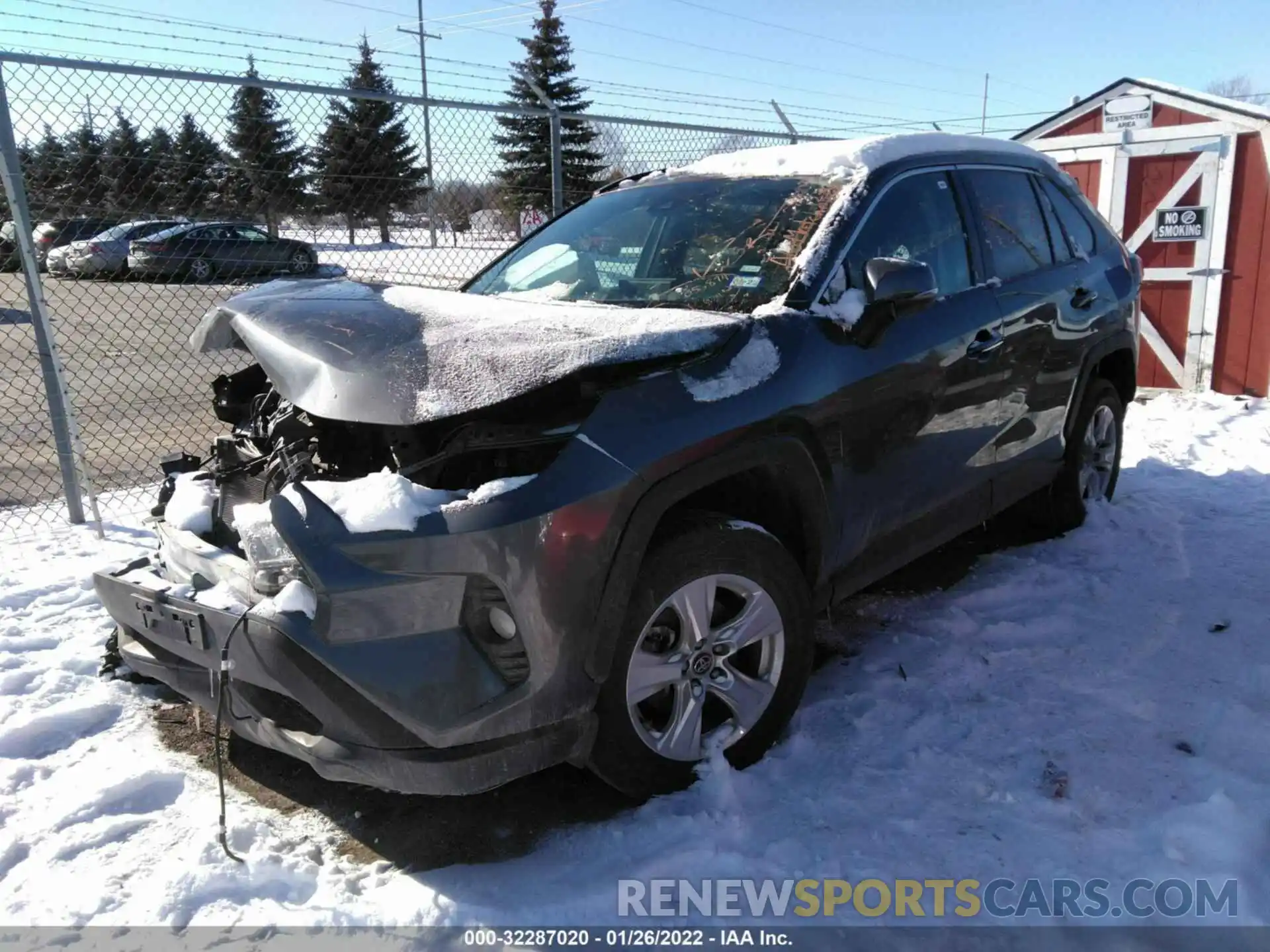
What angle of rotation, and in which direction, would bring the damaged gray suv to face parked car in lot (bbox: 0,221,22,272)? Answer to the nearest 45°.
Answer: approximately 90° to its right

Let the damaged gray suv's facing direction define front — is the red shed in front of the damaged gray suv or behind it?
behind

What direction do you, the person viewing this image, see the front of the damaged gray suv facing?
facing the viewer and to the left of the viewer

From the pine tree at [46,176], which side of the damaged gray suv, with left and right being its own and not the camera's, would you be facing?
right

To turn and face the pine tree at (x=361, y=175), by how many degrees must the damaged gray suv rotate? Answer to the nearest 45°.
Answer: approximately 135° to its right

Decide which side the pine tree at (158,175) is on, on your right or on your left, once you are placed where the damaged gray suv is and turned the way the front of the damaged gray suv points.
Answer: on your right

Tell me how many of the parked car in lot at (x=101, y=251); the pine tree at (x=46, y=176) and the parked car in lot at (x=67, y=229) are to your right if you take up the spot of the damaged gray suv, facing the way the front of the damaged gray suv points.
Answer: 3

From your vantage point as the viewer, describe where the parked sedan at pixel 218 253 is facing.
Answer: facing away from the viewer and to the right of the viewer

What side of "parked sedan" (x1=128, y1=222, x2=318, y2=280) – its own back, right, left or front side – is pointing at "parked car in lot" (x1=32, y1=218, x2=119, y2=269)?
back

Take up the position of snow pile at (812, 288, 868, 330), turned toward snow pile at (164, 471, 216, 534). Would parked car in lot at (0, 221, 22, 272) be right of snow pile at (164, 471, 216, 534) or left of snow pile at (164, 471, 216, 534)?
right

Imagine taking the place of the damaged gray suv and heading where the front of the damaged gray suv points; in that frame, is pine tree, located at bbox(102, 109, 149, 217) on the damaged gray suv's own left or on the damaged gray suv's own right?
on the damaged gray suv's own right

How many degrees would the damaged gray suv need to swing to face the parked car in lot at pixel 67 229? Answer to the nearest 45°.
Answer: approximately 90° to its right

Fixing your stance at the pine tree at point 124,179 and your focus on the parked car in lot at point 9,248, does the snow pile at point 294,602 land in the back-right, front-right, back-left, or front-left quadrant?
front-left

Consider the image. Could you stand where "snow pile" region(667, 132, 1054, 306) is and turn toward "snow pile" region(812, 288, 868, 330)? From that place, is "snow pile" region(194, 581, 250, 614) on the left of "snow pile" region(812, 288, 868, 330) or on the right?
right

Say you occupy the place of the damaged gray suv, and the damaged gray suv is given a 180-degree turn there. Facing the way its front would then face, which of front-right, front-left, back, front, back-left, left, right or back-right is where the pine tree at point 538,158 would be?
front-left

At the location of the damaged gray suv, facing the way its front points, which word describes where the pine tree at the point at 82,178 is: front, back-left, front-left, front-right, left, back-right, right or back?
right
